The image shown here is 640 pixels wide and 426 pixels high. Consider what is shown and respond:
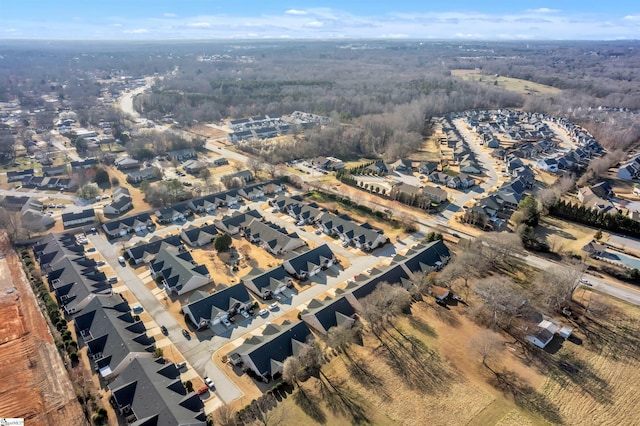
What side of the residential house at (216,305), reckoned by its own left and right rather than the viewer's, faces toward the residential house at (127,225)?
back

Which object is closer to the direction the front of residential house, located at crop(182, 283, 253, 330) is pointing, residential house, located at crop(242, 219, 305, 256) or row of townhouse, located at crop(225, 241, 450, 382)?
the row of townhouse

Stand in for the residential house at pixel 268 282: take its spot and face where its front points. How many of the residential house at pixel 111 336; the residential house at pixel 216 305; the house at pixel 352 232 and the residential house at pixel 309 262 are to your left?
2

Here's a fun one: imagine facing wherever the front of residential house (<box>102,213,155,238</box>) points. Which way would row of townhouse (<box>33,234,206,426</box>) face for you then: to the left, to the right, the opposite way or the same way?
to the left

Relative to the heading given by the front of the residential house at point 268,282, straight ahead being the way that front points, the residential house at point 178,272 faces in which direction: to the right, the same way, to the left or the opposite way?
to the right

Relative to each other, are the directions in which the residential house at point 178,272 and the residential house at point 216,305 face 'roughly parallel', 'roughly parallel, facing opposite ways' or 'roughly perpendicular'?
roughly perpendicular

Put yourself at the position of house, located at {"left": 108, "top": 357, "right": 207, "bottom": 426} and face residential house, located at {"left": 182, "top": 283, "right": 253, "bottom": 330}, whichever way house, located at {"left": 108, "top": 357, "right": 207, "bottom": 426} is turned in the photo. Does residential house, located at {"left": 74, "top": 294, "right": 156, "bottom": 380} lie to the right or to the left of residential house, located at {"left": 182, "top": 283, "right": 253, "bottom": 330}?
left

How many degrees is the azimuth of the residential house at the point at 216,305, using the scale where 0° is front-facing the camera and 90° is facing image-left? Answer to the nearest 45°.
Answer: approximately 315°

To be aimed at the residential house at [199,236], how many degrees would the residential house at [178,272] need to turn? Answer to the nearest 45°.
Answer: approximately 135° to its right

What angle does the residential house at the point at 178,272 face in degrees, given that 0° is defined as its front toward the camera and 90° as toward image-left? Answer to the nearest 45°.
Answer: approximately 45°

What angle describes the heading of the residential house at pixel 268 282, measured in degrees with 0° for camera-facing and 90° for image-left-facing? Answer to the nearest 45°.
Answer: approximately 315°

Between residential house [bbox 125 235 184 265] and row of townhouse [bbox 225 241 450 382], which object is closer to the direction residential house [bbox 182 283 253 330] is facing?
the row of townhouse

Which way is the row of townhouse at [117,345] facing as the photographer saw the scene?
facing away from the viewer and to the right of the viewer

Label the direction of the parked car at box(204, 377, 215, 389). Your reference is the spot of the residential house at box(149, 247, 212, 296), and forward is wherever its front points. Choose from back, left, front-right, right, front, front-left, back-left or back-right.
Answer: front-left

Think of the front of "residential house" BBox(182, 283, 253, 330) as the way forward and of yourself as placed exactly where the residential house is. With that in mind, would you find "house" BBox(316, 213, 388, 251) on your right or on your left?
on your left
